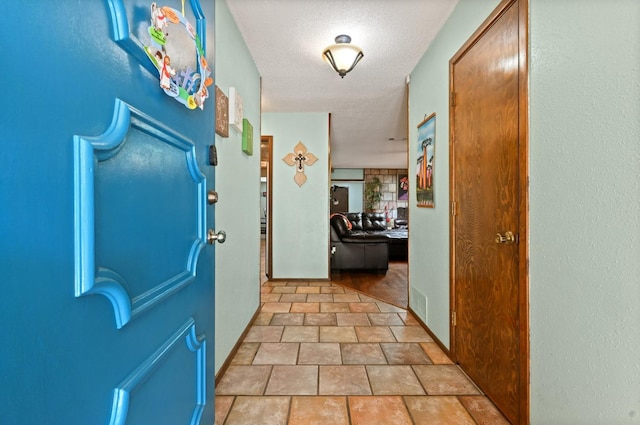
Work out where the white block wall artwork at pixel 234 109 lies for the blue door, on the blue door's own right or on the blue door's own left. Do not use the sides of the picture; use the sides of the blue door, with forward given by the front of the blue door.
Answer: on the blue door's own left

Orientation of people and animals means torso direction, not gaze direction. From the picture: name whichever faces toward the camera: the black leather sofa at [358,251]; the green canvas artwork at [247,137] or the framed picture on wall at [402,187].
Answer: the framed picture on wall

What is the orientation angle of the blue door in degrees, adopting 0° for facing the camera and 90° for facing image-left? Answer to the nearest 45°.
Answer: approximately 315°

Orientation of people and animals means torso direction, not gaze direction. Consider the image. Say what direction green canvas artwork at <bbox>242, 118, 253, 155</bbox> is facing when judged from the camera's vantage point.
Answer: facing to the right of the viewer

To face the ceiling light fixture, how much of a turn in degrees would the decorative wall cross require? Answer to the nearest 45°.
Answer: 0° — it already faces it

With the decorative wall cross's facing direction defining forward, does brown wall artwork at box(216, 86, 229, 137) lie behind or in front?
in front

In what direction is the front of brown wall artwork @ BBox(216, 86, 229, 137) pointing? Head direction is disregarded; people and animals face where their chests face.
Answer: to the viewer's right

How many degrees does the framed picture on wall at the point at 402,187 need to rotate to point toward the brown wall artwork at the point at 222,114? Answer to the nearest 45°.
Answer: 0° — it already faces it

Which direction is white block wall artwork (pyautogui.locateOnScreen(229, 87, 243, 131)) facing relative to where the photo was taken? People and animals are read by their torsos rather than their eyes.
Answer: to the viewer's right

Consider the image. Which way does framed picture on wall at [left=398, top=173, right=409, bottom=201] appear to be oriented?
toward the camera

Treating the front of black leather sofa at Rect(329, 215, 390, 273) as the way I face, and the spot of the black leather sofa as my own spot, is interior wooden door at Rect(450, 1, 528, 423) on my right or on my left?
on my right

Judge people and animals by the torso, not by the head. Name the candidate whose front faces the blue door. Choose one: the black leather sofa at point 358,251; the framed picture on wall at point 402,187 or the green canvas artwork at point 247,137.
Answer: the framed picture on wall

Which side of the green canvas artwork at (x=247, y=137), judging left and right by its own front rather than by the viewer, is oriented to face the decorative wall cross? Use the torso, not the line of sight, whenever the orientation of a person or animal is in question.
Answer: left

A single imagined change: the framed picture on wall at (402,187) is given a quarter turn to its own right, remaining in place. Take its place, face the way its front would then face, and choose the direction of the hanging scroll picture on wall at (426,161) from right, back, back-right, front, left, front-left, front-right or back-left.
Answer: left
